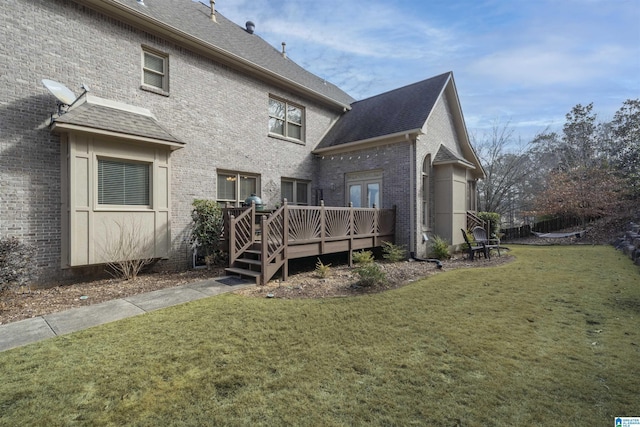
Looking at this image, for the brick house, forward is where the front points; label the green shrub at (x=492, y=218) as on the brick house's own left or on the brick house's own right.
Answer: on the brick house's own right

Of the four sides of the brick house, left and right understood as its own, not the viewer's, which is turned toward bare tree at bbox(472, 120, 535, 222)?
right

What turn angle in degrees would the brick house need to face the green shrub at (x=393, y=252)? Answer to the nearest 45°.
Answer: approximately 135° to its right

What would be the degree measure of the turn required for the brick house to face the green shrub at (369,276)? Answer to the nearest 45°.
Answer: approximately 180°
